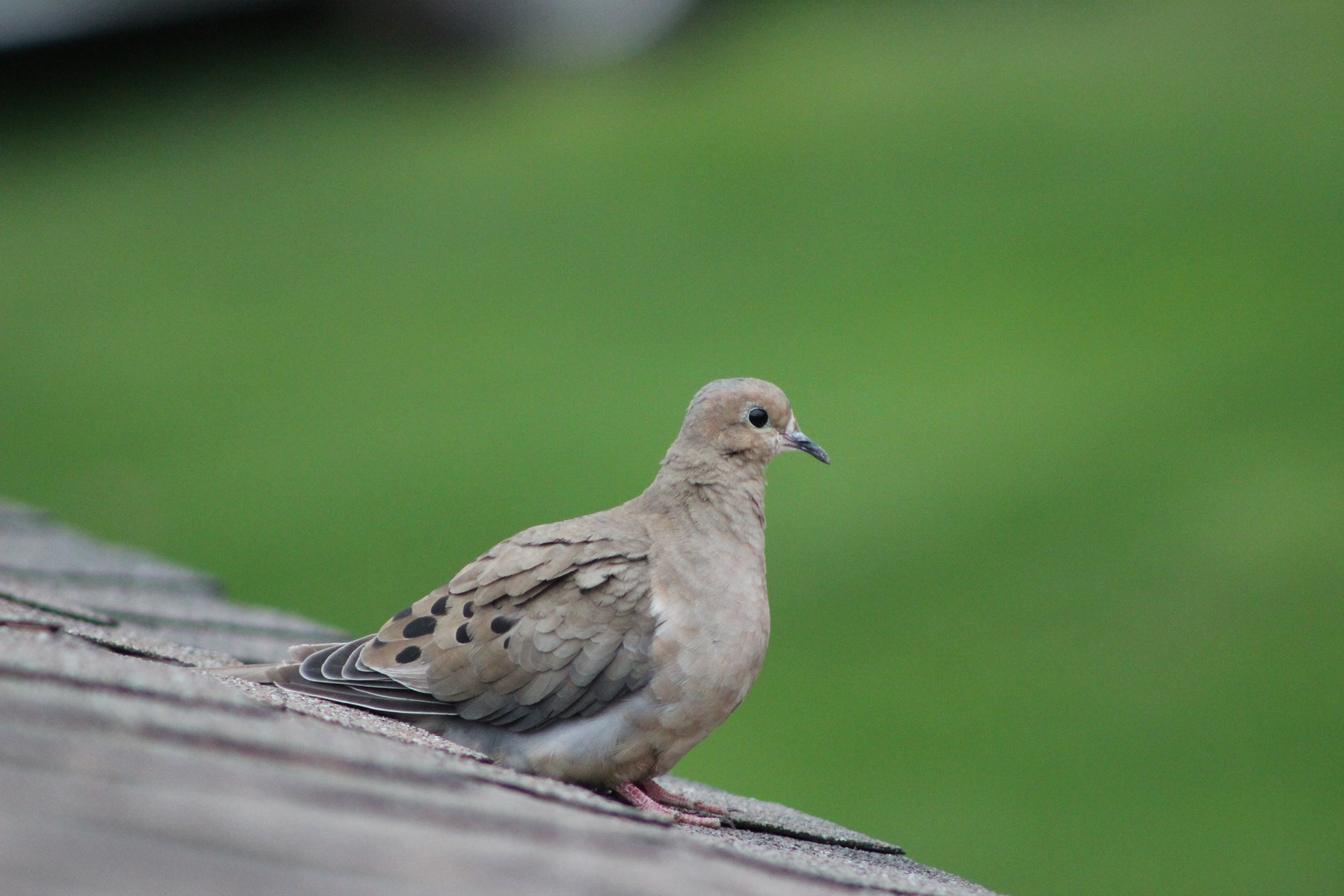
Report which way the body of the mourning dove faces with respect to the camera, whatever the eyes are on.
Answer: to the viewer's right
